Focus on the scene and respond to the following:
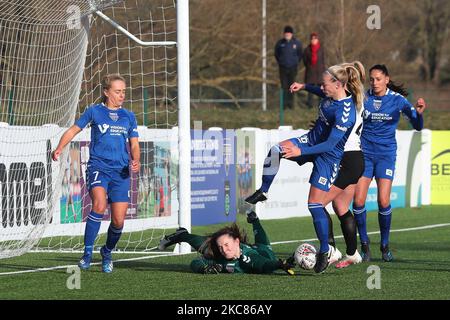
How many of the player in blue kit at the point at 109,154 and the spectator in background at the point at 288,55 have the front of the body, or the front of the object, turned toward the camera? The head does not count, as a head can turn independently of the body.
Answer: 2

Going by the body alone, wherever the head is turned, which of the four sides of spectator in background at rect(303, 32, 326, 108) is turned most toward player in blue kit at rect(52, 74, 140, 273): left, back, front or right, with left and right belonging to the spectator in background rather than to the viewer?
front

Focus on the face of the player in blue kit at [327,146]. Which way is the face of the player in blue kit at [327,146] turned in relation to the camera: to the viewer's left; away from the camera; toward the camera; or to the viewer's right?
to the viewer's left

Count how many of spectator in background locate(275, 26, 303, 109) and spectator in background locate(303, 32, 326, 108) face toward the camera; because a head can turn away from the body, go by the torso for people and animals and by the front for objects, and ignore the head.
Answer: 2

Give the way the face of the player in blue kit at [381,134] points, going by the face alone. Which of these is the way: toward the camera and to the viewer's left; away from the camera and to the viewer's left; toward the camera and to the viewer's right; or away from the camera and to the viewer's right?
toward the camera and to the viewer's left

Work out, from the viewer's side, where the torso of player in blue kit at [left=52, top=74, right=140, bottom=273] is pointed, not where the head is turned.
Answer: toward the camera

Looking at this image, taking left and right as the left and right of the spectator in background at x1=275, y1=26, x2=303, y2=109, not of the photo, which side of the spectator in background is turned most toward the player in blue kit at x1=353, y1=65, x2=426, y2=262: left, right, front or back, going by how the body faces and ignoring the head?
front

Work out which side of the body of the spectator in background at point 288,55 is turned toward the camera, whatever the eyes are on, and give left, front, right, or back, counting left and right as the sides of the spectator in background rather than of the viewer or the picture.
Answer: front

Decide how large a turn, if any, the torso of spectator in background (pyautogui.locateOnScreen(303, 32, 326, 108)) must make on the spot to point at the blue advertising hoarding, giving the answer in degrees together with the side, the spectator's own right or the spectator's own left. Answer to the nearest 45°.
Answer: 0° — they already face it

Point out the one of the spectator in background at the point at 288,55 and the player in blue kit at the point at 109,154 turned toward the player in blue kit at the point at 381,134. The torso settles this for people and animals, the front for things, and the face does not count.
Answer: the spectator in background

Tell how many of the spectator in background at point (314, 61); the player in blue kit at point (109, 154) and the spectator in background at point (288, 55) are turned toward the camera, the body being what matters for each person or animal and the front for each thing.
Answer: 3

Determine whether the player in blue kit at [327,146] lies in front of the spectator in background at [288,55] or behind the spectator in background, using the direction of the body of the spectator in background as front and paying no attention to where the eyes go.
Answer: in front
